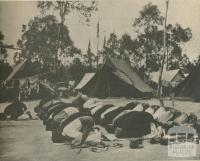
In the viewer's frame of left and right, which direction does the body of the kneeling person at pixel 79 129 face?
facing to the left of the viewer

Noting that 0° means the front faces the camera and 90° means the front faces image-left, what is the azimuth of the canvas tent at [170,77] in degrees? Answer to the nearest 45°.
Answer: approximately 315°

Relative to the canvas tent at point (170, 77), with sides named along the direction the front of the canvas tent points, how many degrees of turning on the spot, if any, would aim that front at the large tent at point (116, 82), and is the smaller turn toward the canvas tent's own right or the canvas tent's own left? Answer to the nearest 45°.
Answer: approximately 135° to the canvas tent's own right

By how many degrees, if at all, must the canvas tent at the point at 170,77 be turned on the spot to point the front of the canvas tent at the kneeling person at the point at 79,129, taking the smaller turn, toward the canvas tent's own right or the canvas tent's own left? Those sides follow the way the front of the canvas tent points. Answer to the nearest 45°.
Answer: approximately 90° to the canvas tent's own right

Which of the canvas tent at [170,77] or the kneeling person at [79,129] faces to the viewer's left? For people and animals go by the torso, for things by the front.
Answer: the kneeling person
